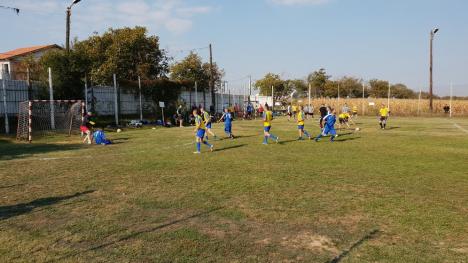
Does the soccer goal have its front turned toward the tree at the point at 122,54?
no

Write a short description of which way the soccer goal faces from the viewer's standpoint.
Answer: facing the viewer and to the right of the viewer

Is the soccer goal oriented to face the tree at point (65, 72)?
no
